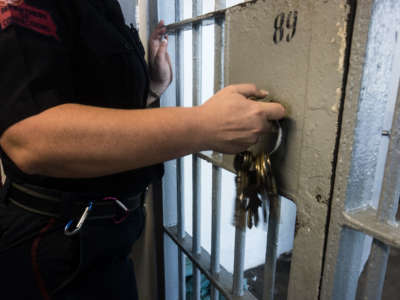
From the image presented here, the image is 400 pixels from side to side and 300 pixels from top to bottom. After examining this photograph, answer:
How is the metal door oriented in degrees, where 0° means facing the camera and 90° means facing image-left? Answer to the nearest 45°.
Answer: approximately 45°
